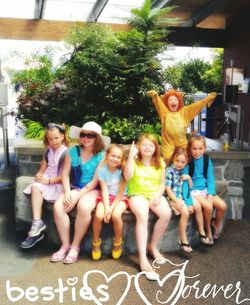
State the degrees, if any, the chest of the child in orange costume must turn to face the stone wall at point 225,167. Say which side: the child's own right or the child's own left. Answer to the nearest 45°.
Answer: approximately 135° to the child's own left

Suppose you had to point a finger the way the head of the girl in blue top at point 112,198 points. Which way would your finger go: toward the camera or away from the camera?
toward the camera

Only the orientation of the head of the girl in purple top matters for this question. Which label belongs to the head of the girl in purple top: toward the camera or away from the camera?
toward the camera

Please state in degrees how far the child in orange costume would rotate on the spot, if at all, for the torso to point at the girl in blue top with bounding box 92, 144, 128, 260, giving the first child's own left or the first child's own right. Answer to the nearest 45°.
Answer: approximately 45° to the first child's own right

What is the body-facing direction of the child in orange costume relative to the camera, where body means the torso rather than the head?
toward the camera

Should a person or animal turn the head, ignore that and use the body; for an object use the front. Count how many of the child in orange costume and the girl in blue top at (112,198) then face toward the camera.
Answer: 2

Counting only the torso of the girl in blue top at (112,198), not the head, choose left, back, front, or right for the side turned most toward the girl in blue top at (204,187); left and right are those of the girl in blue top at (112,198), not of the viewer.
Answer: left

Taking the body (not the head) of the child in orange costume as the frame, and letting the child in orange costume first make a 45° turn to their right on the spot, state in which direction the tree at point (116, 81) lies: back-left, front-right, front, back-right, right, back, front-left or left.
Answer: right

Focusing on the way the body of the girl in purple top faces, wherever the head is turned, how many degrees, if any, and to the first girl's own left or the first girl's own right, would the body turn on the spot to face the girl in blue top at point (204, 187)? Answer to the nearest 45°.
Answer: approximately 135° to the first girl's own left

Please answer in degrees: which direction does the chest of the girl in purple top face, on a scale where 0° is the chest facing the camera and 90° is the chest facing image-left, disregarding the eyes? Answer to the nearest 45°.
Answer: approximately 45°

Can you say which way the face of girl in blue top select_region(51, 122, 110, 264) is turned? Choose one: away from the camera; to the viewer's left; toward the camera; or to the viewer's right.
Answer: toward the camera

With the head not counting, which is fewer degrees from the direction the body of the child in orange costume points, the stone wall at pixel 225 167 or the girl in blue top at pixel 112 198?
the girl in blue top

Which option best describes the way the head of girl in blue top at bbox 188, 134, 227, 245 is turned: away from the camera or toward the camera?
toward the camera
